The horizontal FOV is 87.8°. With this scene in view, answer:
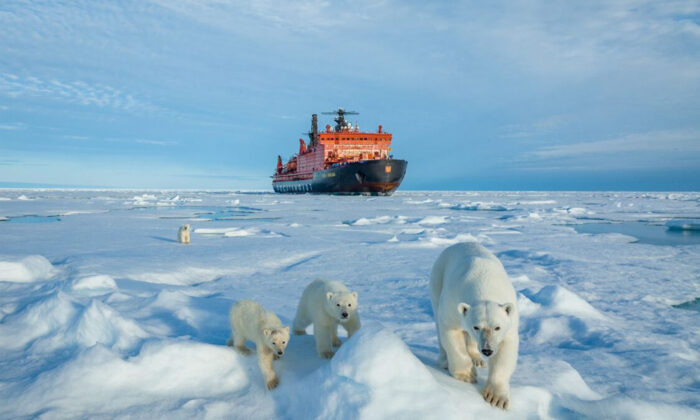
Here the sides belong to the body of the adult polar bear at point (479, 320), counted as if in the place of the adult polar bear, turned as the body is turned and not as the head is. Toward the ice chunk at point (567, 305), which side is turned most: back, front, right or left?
back

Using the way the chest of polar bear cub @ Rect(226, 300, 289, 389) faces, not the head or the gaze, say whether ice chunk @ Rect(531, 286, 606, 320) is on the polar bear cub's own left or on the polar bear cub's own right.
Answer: on the polar bear cub's own left

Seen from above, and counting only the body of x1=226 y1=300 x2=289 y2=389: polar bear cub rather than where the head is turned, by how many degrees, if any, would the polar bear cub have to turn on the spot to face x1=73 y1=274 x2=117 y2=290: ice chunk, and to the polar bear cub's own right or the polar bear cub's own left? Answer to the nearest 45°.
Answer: approximately 180°

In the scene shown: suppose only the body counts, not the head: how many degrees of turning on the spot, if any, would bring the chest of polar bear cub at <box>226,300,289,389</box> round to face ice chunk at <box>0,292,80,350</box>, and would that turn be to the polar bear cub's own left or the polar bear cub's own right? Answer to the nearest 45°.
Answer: approximately 180°

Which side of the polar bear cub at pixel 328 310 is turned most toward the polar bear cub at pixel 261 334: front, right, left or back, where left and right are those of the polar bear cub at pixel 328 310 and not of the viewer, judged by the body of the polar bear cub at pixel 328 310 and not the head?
right

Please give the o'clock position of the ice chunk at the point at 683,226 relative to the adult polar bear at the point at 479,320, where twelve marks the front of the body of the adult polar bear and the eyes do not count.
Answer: The ice chunk is roughly at 7 o'clock from the adult polar bear.

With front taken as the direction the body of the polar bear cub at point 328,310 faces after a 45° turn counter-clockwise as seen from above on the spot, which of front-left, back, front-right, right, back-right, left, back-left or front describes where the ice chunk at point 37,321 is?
back

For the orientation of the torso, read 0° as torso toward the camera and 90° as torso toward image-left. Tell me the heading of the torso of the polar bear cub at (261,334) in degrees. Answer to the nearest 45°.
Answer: approximately 315°

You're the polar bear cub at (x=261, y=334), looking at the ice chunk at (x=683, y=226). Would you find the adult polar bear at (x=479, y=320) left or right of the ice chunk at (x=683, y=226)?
right

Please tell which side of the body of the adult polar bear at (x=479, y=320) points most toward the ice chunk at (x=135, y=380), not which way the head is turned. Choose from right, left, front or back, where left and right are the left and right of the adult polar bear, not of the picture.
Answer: right
